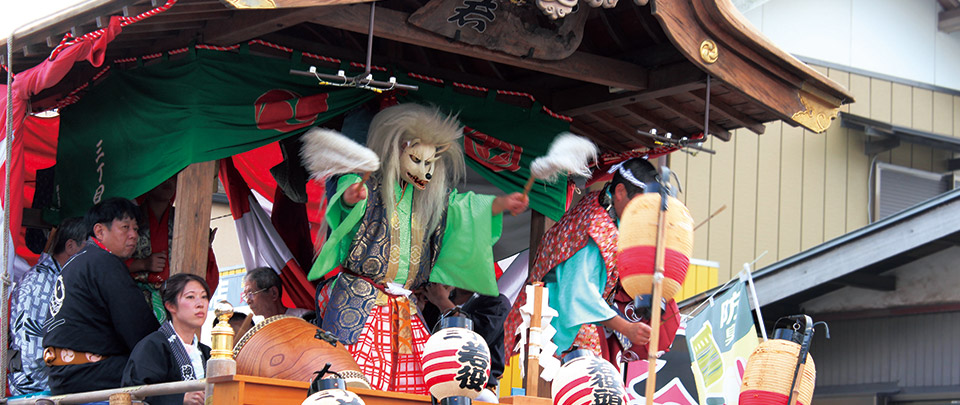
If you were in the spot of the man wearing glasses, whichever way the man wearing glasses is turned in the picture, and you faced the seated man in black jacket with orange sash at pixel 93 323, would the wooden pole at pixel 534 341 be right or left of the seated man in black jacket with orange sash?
left

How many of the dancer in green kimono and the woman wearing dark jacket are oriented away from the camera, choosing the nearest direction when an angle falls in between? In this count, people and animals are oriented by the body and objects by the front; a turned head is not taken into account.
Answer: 0

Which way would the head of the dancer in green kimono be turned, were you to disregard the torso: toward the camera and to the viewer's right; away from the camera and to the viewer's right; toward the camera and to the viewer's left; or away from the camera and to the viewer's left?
toward the camera and to the viewer's right

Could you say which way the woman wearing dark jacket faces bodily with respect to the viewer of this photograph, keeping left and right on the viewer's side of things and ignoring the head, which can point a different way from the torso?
facing the viewer and to the right of the viewer

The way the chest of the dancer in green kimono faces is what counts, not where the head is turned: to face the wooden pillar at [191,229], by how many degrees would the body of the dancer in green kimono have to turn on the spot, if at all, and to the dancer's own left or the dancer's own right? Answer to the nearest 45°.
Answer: approximately 90° to the dancer's own right
